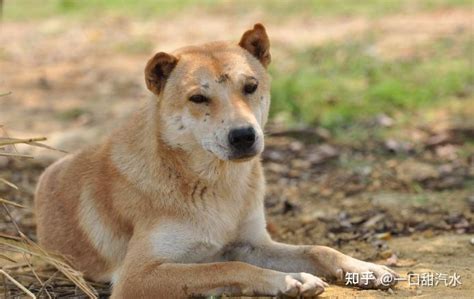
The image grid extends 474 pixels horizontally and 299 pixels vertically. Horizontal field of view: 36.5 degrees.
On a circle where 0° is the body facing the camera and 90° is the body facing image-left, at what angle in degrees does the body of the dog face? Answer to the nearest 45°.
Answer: approximately 315°
